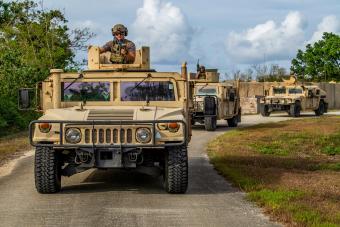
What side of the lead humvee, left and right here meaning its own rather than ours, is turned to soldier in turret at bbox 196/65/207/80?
back

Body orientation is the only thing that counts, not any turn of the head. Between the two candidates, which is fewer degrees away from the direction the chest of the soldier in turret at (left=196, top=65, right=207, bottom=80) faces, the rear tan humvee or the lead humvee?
the lead humvee

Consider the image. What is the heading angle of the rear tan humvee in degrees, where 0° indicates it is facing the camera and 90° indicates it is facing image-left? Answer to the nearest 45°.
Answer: approximately 45°

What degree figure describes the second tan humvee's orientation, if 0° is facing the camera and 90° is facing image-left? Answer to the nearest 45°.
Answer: approximately 45°
